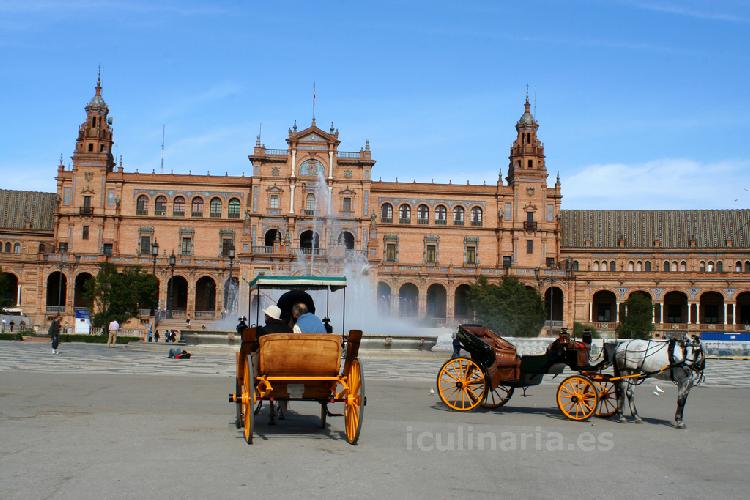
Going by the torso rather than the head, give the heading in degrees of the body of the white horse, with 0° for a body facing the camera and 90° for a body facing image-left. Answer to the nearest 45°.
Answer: approximately 270°

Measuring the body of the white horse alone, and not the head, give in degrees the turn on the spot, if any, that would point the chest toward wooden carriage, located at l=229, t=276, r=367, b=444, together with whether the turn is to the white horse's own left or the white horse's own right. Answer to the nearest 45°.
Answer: approximately 135° to the white horse's own right

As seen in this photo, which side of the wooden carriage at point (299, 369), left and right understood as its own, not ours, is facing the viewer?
back

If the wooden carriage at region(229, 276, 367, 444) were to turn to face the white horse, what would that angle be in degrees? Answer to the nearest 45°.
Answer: approximately 45° to its right

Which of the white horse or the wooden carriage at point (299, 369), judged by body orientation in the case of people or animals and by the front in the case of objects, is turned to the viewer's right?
the white horse

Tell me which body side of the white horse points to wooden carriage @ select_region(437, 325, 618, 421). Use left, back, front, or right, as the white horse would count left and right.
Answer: back

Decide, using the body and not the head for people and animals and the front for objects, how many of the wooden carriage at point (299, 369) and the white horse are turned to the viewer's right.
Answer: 1
